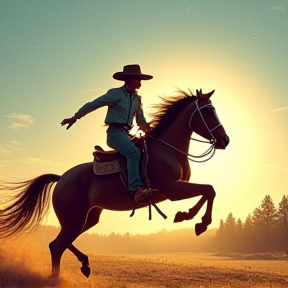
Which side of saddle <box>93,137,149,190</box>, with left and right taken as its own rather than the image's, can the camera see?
right

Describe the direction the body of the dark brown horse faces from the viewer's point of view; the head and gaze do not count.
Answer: to the viewer's right

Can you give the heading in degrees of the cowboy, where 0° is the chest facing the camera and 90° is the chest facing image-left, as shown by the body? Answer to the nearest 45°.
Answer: approximately 315°
